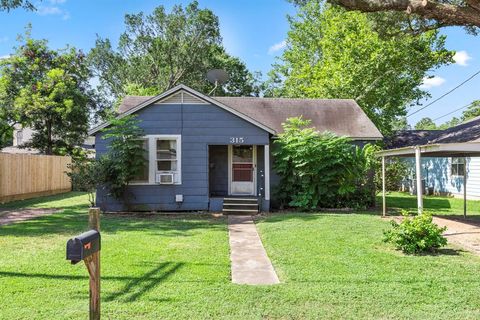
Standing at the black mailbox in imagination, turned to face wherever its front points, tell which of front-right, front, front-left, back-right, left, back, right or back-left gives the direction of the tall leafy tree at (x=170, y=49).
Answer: back-right

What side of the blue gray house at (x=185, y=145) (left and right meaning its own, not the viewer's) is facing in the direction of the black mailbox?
front

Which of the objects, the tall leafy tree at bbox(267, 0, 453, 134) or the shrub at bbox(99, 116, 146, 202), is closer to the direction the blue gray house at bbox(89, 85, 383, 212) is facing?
the shrub

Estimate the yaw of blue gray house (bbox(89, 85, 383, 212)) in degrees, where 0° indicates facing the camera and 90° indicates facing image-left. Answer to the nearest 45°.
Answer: approximately 0°

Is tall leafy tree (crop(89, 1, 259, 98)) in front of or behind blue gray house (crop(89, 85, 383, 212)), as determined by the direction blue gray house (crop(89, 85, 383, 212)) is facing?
behind

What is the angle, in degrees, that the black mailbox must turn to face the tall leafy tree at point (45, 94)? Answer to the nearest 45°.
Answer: approximately 135° to its right

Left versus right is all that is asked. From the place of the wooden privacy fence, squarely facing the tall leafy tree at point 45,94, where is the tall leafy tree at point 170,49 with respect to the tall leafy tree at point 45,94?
right

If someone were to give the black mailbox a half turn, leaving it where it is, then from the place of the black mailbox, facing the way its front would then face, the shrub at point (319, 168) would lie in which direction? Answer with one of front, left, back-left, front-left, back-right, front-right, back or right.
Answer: front

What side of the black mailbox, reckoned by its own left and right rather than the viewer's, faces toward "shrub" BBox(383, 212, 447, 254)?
back

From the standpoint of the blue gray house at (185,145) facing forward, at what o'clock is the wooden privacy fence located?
The wooden privacy fence is roughly at 4 o'clock from the blue gray house.

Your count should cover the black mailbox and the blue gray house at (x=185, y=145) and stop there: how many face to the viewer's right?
0
